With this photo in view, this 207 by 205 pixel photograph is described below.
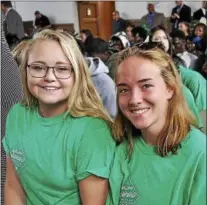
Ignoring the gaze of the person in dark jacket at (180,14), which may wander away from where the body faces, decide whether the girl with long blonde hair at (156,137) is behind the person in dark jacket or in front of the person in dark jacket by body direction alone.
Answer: in front

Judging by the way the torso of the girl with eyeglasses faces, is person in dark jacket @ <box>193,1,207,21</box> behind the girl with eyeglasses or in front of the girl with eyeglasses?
behind

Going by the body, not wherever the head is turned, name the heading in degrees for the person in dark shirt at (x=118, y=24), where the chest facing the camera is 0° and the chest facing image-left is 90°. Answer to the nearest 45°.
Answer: approximately 45°

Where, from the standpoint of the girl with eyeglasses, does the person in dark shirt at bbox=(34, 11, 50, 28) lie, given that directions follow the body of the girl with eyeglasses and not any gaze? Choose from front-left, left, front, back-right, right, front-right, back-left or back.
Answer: back-right
